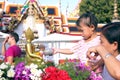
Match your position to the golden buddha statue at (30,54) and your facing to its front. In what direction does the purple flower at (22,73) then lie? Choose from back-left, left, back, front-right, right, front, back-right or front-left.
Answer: right

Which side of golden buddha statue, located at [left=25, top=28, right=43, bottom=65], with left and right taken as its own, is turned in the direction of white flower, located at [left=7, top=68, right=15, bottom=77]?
right
